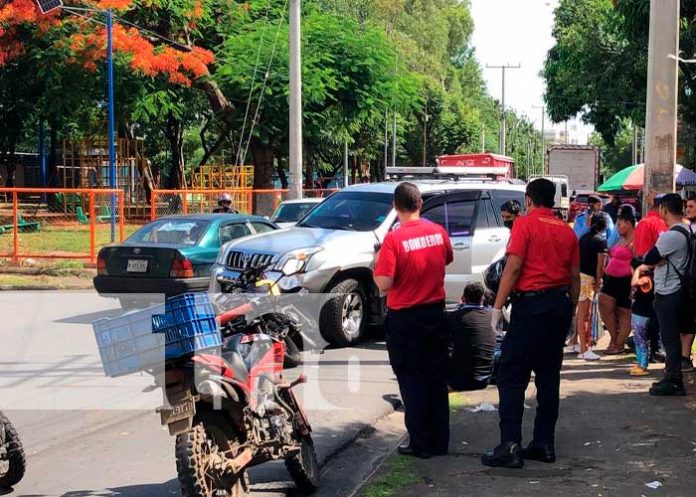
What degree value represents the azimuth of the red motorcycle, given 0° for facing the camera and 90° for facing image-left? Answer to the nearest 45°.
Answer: approximately 225°

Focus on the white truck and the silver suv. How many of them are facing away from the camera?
1

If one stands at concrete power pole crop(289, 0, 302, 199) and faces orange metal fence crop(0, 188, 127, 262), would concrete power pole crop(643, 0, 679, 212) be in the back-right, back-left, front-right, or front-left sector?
back-left

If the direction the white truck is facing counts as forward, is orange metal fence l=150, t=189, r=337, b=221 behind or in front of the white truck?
behind

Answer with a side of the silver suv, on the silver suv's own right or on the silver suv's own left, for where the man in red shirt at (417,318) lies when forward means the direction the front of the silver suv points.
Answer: on the silver suv's own left

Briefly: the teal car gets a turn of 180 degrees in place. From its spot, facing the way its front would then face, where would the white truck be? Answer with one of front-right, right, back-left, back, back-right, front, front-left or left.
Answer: back

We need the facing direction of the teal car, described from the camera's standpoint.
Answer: facing away from the viewer and to the right of the viewer

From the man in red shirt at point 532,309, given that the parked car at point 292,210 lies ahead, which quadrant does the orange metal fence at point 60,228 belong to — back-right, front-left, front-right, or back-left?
front-left

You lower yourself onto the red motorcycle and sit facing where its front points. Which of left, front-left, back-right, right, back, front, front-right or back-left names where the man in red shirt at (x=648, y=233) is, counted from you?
front

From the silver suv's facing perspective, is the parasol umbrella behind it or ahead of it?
behind

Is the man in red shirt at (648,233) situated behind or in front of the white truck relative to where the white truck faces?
behind

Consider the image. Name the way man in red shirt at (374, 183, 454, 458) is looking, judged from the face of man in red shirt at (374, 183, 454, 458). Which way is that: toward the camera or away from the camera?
away from the camera

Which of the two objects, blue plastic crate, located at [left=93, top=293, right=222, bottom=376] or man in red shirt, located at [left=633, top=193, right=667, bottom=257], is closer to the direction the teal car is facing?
the man in red shirt

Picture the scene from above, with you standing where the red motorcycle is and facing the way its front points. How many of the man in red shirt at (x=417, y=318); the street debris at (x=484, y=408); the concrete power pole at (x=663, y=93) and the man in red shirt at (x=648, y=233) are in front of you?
4

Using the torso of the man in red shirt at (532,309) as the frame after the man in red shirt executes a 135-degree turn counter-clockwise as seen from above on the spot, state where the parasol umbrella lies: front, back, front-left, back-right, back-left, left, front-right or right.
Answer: back

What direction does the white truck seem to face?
away from the camera

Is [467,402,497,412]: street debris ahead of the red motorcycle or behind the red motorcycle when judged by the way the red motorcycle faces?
ahead

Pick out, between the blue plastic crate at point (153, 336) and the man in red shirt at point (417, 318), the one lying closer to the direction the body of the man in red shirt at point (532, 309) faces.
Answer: the man in red shirt
